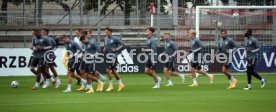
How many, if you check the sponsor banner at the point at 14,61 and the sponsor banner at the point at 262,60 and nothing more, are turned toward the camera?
2

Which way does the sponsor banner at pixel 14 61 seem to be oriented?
toward the camera

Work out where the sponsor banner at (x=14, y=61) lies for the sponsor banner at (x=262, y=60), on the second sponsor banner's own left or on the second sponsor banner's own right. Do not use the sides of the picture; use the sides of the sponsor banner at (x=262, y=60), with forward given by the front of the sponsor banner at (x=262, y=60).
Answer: on the second sponsor banner's own right

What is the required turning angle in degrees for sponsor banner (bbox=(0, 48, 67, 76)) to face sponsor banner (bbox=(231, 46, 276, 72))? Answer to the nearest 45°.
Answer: approximately 90° to its left

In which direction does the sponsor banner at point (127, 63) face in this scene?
toward the camera

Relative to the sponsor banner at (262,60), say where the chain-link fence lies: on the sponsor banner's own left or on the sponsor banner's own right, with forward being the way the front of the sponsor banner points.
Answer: on the sponsor banner's own right

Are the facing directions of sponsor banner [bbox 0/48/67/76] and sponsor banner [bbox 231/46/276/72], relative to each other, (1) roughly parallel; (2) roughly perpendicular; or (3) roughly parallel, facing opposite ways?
roughly parallel
